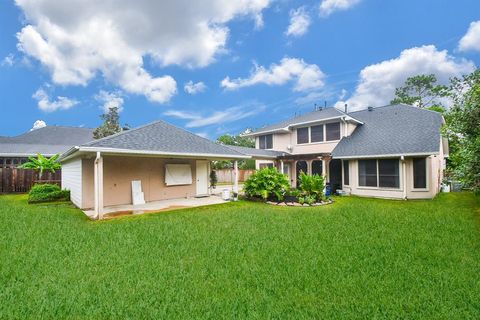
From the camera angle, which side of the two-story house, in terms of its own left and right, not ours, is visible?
back

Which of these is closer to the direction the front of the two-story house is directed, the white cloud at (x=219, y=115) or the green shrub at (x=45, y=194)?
the white cloud

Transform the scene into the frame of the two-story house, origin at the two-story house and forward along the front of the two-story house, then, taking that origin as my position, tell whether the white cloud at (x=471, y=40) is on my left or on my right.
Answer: on my right

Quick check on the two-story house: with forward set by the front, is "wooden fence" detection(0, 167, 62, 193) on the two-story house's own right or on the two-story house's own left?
on the two-story house's own left

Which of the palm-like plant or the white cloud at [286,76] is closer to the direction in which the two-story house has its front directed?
the white cloud

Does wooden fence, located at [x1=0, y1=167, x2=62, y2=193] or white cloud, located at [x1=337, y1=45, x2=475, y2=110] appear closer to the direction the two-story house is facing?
the white cloud

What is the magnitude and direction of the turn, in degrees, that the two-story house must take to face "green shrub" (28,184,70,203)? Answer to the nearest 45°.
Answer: approximately 135° to its left

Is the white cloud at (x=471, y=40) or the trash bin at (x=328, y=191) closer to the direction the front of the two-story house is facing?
the white cloud

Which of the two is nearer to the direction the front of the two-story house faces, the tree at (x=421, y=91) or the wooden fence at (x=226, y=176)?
the tree
